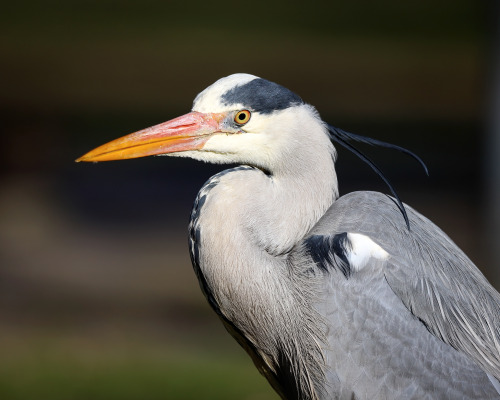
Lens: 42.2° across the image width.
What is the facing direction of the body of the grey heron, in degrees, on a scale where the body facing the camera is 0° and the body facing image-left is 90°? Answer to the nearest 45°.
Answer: approximately 90°
